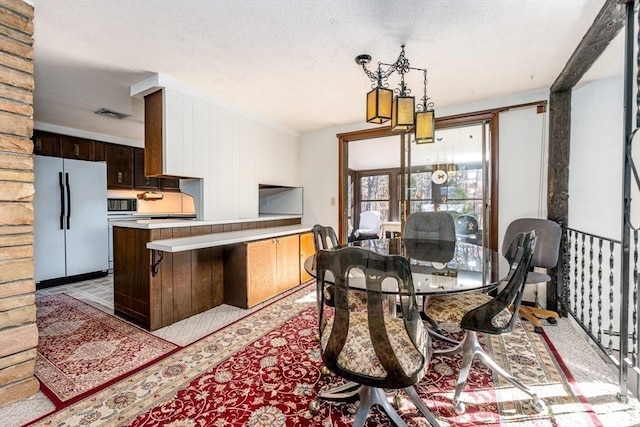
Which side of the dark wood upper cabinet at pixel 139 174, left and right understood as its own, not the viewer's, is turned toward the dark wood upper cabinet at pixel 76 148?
right

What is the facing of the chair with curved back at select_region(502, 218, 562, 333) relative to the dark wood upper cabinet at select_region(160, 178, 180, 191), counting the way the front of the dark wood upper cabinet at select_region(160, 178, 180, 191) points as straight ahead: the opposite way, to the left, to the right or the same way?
to the right

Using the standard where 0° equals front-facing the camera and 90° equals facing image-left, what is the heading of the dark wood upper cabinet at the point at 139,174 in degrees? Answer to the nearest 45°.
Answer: approximately 0°

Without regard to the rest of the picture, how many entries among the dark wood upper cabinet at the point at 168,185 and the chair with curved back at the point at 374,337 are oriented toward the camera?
1

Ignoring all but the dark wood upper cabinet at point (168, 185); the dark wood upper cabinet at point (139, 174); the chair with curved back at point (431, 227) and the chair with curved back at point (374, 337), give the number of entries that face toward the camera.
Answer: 3

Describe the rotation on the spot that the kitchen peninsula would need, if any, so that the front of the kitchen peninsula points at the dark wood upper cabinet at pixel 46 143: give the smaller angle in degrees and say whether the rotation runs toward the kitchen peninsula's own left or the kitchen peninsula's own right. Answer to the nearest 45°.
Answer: approximately 180°

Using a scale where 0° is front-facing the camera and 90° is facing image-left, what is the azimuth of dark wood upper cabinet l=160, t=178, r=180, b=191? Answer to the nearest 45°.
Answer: approximately 0°

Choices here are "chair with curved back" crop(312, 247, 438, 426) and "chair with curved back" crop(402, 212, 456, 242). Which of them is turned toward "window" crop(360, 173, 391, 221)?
"chair with curved back" crop(312, 247, 438, 426)

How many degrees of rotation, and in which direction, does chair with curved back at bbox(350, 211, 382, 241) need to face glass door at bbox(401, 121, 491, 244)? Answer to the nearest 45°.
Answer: approximately 45° to its left

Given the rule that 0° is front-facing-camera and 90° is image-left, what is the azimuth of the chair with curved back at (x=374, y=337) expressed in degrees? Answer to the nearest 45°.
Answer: approximately 180°

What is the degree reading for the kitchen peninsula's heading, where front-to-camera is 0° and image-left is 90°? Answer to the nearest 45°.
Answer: approximately 315°
